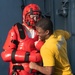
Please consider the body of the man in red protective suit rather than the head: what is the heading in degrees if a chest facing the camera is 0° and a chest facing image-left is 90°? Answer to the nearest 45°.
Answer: approximately 315°

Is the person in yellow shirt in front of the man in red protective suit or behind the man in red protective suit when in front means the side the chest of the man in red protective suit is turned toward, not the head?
in front

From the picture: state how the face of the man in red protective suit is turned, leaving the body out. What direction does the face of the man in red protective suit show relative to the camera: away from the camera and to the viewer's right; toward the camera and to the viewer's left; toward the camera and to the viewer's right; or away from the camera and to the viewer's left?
toward the camera and to the viewer's right
